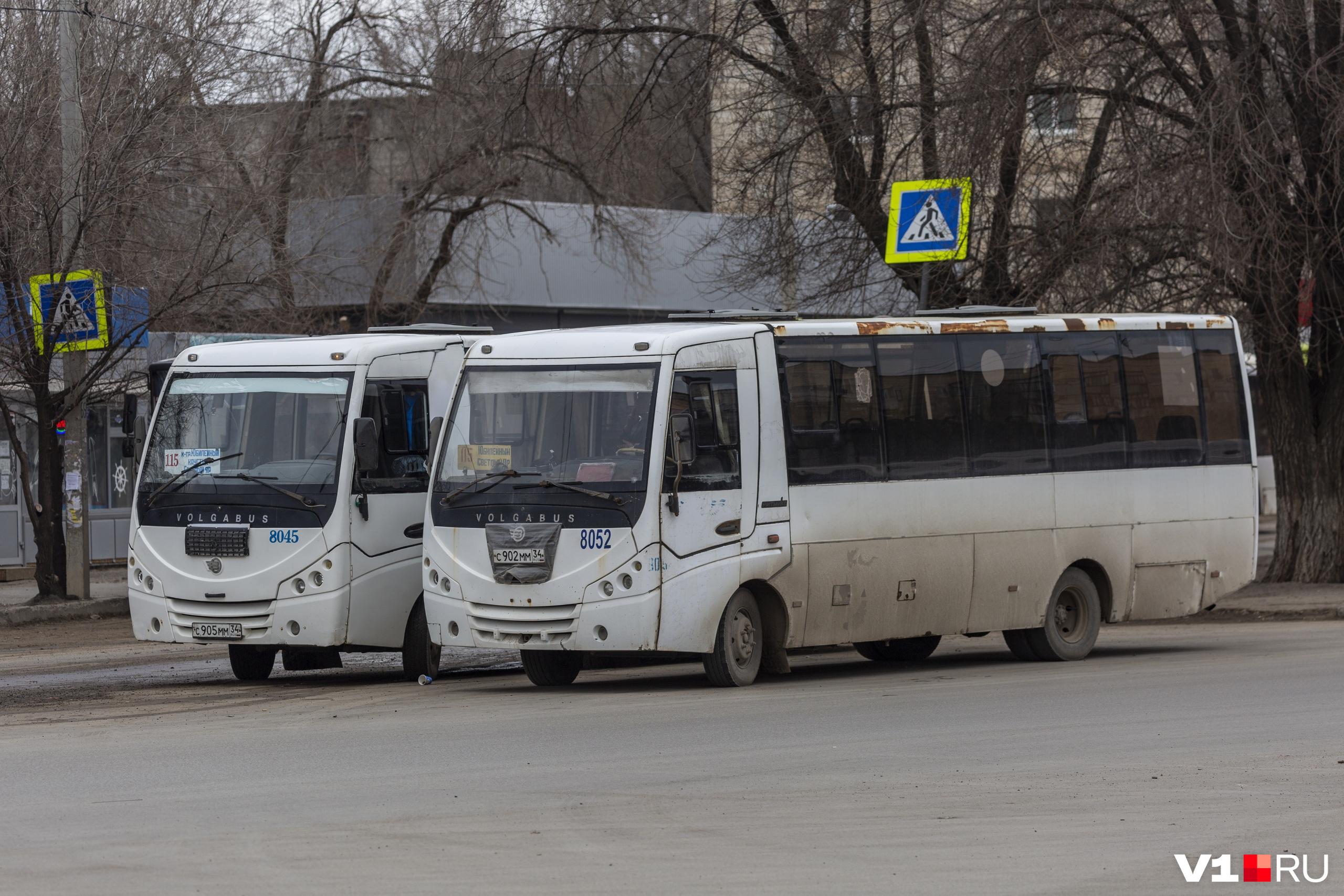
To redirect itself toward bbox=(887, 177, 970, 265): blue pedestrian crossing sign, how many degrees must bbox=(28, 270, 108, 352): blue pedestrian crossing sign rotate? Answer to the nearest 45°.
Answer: approximately 45° to its left

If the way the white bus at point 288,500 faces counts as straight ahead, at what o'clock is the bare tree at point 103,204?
The bare tree is roughly at 4 o'clock from the white bus.

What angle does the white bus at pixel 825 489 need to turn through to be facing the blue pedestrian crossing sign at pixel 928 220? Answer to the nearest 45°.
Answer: approximately 135° to its right

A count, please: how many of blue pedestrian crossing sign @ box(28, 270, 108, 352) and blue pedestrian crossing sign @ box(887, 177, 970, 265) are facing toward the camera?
2

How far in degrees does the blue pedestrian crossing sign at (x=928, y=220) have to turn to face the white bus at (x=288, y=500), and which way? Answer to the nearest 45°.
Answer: approximately 45° to its right

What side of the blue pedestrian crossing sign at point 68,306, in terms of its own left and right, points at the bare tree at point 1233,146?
left

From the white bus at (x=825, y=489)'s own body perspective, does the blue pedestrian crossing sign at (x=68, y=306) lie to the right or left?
on its right

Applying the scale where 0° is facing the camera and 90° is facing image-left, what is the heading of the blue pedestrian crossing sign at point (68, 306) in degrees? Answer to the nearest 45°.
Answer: approximately 0°
